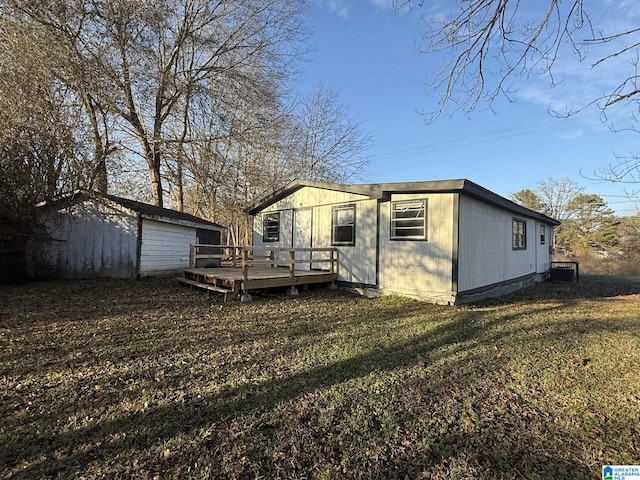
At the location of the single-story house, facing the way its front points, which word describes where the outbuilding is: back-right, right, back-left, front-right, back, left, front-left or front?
front-right

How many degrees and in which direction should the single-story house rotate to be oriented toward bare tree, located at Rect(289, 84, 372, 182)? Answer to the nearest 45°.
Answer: approximately 135° to its right

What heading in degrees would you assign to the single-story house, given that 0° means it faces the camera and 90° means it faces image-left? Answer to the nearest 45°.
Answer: approximately 45°

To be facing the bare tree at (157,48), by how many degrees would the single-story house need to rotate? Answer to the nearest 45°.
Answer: approximately 45° to its right

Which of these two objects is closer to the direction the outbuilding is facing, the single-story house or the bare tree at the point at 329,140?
the single-story house

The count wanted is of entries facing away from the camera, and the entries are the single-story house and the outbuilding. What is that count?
0

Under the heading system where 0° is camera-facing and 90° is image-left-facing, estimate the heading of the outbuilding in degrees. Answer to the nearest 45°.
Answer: approximately 315°

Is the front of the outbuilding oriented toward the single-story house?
yes

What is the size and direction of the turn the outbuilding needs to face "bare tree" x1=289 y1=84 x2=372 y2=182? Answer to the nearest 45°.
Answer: approximately 90° to its left
